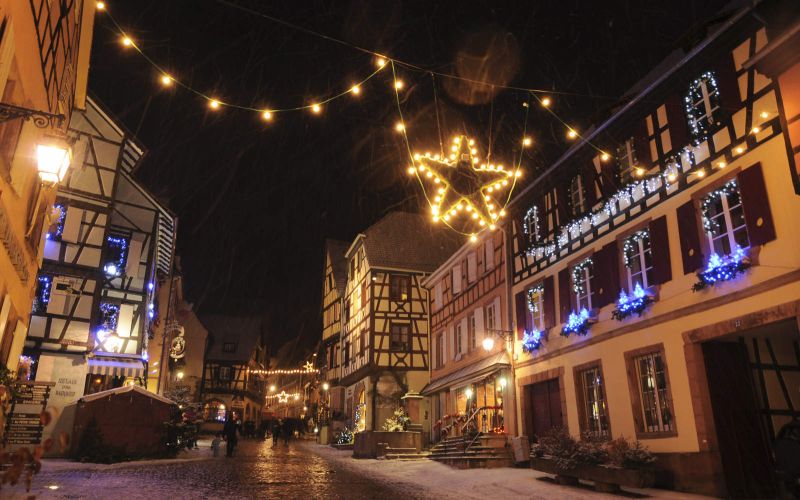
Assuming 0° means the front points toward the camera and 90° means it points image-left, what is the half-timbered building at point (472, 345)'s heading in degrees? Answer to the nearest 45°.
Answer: approximately 45°

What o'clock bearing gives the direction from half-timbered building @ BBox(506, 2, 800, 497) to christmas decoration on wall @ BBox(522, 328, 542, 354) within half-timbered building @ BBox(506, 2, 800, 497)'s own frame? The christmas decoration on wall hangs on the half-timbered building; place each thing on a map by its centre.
The christmas decoration on wall is roughly at 3 o'clock from the half-timbered building.

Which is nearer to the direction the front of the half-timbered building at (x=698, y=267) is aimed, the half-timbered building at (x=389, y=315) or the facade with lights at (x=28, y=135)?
the facade with lights

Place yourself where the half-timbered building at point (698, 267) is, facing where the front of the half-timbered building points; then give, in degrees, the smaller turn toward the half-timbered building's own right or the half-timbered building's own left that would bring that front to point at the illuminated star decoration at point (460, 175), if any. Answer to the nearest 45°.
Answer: approximately 45° to the half-timbered building's own right

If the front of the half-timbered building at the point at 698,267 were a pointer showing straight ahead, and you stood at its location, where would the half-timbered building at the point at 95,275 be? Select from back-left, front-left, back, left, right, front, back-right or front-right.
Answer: front-right

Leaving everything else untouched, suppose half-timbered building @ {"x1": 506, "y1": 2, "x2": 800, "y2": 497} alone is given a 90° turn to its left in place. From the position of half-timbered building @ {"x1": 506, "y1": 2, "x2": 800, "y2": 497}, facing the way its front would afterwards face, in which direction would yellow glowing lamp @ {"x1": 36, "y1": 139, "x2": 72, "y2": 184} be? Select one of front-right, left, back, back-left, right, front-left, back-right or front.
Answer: right

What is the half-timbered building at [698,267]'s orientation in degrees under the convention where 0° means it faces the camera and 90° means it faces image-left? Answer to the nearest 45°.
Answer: approximately 45°

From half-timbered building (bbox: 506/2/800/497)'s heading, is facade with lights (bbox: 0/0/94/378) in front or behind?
in front

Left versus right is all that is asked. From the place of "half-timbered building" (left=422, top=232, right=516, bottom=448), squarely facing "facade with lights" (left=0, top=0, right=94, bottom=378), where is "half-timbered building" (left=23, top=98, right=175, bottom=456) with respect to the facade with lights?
right

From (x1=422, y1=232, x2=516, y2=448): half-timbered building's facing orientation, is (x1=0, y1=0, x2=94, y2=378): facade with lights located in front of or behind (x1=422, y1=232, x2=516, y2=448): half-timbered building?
in front

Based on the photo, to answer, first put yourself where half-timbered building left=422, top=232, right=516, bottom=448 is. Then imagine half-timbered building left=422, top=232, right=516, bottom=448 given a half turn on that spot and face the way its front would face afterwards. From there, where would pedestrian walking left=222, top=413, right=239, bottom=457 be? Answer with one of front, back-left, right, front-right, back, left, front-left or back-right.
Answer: back-left

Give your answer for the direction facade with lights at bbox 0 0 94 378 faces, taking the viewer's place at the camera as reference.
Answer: facing the viewer and to the right of the viewer

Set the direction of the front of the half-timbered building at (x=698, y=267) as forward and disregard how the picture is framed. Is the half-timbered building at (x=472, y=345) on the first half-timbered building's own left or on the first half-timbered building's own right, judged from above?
on the first half-timbered building's own right

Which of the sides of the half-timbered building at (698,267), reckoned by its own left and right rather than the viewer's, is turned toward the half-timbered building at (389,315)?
right

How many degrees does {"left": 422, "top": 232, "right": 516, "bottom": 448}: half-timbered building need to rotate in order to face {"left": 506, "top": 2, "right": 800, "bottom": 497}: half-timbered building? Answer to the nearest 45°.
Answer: approximately 90° to its left

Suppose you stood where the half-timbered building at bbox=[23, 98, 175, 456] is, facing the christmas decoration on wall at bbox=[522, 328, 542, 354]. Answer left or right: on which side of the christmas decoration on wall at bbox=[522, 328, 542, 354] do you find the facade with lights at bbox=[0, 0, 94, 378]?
right
